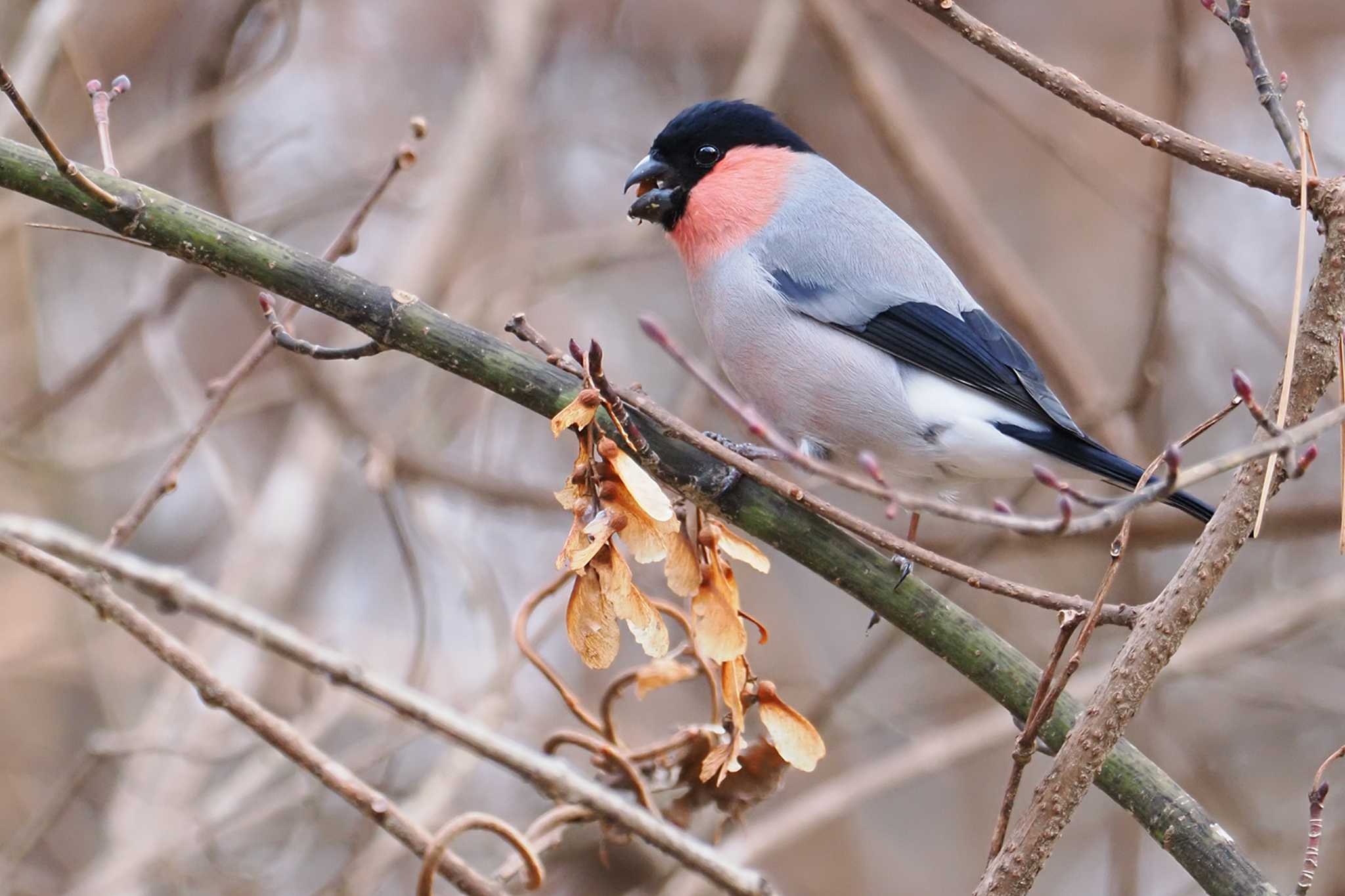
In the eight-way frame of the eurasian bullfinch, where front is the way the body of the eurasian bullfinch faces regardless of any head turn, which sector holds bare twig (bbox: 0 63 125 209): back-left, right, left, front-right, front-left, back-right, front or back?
front-left

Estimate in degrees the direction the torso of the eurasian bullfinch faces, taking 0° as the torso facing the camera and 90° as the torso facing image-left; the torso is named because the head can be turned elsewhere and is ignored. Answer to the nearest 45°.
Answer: approximately 90°

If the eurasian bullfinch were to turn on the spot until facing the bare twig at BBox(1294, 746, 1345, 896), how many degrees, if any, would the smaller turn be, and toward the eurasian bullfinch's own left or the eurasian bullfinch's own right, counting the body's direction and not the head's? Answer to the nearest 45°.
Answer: approximately 135° to the eurasian bullfinch's own left

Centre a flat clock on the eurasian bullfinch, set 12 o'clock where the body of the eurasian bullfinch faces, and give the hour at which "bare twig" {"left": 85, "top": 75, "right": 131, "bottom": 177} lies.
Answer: The bare twig is roughly at 11 o'clock from the eurasian bullfinch.

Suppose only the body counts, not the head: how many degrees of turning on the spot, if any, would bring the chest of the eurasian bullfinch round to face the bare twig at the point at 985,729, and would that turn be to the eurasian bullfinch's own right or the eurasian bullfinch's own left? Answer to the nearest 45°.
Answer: approximately 135° to the eurasian bullfinch's own right
